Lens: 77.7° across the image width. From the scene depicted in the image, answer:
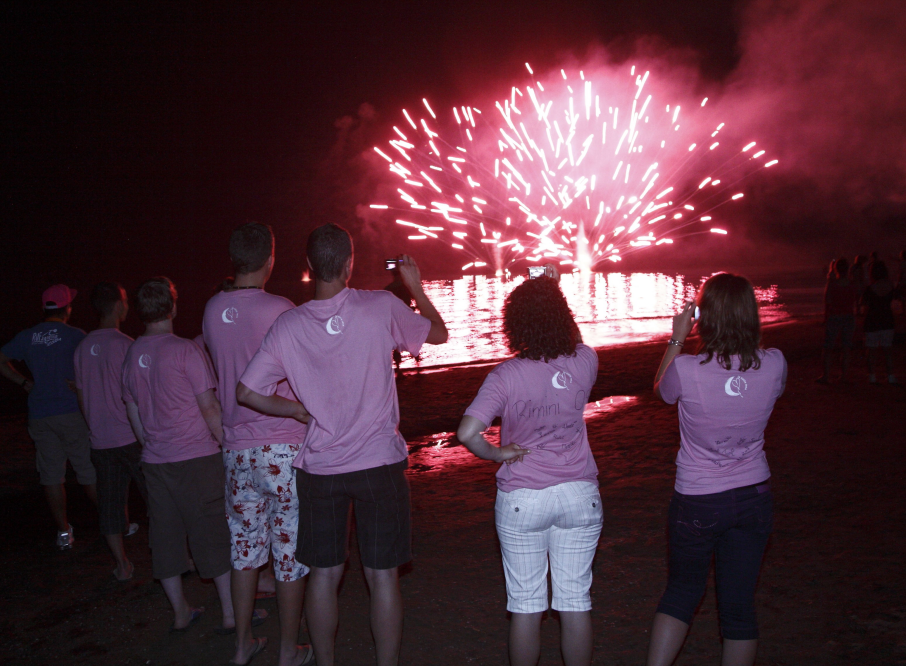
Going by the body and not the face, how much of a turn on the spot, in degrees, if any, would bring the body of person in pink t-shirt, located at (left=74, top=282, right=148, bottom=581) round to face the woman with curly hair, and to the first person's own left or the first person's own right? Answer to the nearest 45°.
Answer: approximately 90° to the first person's own right

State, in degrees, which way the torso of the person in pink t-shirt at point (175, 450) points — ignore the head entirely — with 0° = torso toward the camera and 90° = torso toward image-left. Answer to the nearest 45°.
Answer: approximately 225°

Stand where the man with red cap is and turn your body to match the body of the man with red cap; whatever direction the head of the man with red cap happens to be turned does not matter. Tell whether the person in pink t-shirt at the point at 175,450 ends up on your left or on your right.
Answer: on your right

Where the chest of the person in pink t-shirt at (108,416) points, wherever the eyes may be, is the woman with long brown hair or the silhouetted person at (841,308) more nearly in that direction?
the silhouetted person

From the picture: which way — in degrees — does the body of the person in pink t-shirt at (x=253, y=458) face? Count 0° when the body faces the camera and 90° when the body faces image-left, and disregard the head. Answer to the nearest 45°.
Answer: approximately 225°

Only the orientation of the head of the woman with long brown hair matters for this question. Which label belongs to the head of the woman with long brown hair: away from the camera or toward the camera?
away from the camera

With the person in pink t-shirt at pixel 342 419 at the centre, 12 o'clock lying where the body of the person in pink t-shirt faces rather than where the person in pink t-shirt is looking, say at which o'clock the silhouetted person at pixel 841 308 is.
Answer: The silhouetted person is roughly at 2 o'clock from the person in pink t-shirt.

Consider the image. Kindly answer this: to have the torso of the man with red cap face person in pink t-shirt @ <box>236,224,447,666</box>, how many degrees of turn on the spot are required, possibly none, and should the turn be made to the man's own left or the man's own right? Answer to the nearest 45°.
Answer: approximately 135° to the man's own right

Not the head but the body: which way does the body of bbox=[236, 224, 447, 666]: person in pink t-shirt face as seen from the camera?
away from the camera

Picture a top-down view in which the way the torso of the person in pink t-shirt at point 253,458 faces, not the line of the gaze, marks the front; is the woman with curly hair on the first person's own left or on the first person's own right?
on the first person's own right

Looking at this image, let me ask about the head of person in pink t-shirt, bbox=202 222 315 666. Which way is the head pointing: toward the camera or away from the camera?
away from the camera

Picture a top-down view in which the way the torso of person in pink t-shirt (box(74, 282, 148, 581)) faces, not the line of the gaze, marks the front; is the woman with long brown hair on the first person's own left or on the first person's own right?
on the first person's own right

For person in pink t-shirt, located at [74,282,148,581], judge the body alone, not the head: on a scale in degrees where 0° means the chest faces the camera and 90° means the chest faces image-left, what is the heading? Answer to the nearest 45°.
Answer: approximately 225°

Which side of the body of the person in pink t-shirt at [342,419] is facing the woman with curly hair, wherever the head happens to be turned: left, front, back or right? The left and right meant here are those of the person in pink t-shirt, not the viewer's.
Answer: right

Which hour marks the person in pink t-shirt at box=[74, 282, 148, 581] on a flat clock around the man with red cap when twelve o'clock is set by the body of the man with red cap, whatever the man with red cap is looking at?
The person in pink t-shirt is roughly at 4 o'clock from the man with red cap.

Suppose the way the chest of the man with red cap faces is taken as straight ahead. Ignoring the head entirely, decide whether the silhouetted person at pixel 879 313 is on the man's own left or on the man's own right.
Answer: on the man's own right
